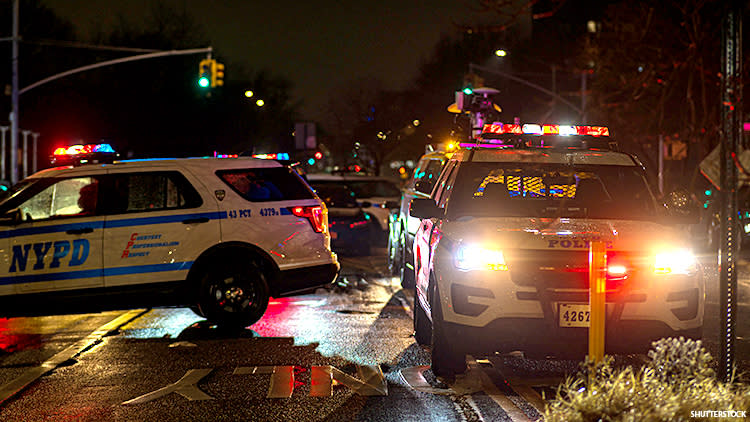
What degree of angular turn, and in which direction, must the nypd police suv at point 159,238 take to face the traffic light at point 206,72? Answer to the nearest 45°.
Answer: approximately 90° to its right

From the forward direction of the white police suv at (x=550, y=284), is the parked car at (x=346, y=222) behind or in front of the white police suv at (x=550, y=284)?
behind

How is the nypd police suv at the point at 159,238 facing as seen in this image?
to the viewer's left

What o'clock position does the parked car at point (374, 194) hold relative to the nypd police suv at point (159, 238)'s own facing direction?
The parked car is roughly at 4 o'clock from the nypd police suv.

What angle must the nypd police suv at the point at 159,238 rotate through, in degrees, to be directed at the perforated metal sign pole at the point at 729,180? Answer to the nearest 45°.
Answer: approximately 135° to its left

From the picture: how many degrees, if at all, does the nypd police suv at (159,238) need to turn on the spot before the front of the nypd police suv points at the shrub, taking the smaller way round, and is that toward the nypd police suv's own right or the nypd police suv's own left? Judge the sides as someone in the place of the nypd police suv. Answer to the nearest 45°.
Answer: approximately 135° to the nypd police suv's own left

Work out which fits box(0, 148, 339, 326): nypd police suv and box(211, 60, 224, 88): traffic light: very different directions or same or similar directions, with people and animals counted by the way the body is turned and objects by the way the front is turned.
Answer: very different directions
